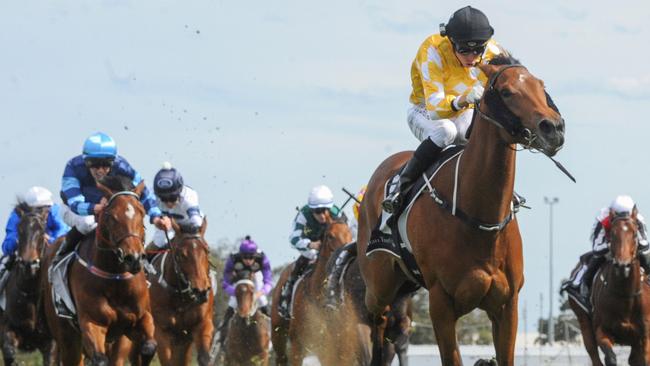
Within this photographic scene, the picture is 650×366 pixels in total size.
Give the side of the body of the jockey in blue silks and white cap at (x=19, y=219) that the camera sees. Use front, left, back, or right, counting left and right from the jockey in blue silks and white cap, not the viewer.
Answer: front

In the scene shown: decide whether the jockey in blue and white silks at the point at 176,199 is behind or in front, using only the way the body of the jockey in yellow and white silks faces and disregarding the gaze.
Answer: behind

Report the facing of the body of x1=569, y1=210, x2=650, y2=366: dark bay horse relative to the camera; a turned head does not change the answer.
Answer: toward the camera

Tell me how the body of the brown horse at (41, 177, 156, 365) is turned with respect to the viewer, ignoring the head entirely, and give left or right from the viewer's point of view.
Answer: facing the viewer and to the right of the viewer

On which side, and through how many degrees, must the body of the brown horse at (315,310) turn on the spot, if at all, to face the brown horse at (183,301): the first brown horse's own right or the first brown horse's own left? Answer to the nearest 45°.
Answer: approximately 90° to the first brown horse's own right

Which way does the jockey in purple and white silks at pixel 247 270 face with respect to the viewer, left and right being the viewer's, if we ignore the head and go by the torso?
facing the viewer

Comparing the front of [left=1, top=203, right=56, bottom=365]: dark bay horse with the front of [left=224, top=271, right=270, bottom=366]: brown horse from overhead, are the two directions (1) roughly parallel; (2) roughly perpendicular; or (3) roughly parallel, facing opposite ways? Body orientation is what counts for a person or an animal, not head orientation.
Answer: roughly parallel

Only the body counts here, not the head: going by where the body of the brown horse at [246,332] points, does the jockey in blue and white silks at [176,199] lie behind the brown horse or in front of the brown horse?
in front

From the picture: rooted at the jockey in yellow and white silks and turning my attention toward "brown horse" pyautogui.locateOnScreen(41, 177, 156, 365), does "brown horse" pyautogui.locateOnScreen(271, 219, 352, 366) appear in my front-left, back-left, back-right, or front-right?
front-right

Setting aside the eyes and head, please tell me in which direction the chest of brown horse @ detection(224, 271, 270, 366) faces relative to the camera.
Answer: toward the camera

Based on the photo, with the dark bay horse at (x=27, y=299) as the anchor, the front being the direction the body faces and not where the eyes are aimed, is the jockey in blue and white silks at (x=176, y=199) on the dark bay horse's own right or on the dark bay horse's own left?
on the dark bay horse's own left

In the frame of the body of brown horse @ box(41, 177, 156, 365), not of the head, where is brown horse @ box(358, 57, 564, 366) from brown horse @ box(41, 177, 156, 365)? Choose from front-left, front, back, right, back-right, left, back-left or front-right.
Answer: front
